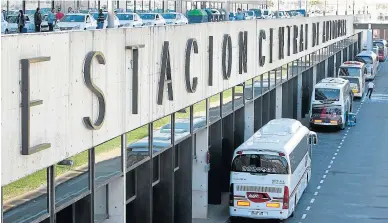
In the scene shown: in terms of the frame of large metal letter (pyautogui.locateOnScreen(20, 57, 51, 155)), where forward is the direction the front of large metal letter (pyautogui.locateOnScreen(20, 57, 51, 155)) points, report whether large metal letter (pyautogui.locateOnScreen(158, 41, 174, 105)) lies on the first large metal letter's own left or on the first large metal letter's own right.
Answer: on the first large metal letter's own left

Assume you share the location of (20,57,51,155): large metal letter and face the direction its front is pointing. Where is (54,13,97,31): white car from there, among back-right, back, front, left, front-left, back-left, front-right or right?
back-left

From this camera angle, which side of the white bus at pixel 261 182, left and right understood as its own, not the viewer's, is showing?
back

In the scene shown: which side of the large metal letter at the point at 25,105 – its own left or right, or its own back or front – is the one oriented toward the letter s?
left

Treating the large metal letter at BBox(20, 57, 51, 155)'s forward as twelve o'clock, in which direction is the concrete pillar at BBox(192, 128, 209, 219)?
The concrete pillar is roughly at 8 o'clock from the large metal letter.

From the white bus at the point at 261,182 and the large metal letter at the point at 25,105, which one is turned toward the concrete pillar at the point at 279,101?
the white bus

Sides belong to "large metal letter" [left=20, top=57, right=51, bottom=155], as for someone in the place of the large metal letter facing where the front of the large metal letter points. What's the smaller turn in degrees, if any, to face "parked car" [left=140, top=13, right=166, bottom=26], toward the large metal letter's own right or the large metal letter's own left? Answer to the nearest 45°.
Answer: approximately 135° to the large metal letter's own left
